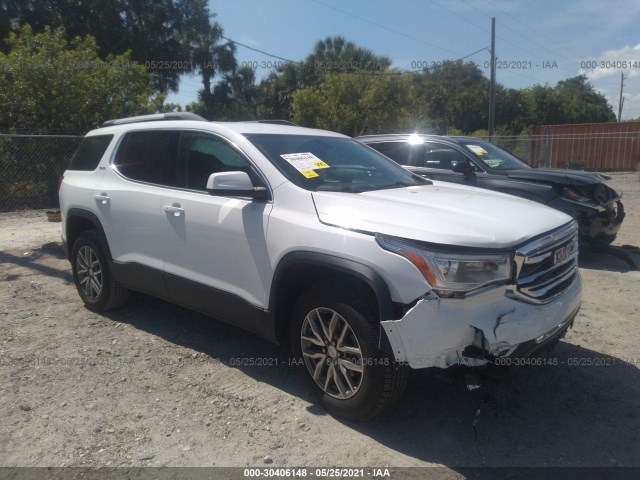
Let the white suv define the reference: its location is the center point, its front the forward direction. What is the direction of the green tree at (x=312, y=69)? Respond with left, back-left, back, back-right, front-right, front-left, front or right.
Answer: back-left

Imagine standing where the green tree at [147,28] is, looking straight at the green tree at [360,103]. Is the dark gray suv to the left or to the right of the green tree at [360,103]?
right

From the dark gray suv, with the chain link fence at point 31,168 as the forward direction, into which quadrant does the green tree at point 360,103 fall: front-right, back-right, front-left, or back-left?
front-right

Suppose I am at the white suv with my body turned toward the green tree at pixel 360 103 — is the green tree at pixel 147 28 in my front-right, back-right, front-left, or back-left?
front-left

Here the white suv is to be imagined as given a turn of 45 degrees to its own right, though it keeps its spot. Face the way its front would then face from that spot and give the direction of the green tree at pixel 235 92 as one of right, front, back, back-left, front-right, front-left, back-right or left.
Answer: back

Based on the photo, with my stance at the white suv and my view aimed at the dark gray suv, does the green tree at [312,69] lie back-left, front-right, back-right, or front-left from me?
front-left

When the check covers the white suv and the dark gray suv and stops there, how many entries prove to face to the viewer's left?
0

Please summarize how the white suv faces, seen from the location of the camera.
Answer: facing the viewer and to the right of the viewer

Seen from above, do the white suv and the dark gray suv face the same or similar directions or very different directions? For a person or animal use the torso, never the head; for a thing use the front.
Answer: same or similar directions

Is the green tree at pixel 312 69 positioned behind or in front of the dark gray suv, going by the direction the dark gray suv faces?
behind

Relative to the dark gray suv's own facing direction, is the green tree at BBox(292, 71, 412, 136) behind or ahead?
behind

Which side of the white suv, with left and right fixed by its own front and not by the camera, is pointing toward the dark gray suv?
left

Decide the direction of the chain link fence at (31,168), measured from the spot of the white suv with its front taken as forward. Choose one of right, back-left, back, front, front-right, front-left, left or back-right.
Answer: back
